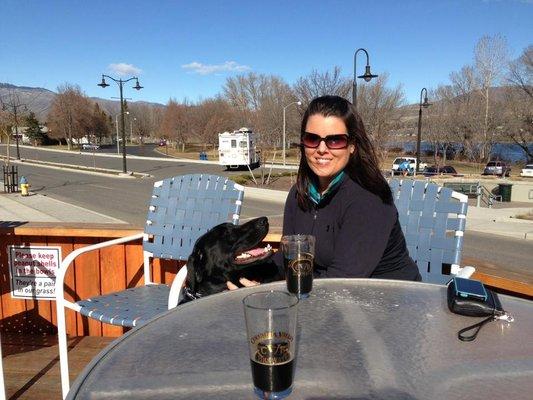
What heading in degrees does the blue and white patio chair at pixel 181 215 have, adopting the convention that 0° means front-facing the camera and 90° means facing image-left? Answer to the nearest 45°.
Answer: approximately 45°

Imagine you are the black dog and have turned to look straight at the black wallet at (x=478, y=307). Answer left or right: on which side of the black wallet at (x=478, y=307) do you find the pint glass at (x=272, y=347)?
right

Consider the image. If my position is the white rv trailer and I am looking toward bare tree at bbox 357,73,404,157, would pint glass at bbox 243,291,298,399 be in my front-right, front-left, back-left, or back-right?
back-right

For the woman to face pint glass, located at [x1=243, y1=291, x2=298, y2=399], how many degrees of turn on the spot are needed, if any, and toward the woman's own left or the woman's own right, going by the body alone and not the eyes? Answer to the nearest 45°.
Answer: approximately 45° to the woman's own left

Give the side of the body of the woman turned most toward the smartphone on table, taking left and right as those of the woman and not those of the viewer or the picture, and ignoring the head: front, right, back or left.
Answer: left

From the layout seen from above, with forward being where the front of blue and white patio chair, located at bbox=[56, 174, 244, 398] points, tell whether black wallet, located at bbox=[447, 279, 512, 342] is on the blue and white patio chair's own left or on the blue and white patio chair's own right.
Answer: on the blue and white patio chair's own left

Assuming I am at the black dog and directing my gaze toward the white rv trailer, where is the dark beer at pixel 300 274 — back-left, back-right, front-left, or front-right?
back-right

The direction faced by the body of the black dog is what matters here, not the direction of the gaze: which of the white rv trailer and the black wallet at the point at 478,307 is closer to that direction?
the black wallet
